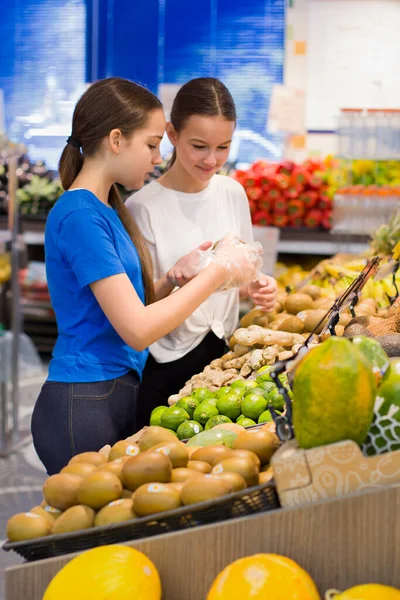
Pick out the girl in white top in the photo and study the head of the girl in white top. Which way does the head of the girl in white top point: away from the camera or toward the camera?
toward the camera

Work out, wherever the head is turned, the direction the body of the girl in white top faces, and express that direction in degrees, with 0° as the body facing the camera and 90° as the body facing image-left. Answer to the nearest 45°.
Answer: approximately 315°

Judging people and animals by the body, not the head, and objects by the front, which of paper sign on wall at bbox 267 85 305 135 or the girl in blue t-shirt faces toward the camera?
the paper sign on wall

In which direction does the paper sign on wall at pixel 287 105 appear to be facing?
toward the camera

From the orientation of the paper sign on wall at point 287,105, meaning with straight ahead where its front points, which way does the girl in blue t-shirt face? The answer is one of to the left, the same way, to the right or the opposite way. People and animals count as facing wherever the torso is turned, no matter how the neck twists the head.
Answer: to the left

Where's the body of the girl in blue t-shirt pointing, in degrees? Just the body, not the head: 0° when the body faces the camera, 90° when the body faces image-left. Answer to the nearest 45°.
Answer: approximately 270°

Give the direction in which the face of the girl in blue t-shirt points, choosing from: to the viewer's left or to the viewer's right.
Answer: to the viewer's right

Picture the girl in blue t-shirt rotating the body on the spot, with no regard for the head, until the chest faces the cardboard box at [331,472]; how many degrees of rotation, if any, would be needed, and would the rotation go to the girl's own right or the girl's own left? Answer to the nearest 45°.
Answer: approximately 90° to the girl's own right

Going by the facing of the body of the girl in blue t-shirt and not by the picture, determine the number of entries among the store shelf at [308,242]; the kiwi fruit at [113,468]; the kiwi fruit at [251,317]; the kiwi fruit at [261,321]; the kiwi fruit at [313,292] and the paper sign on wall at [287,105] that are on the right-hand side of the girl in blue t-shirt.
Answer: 1

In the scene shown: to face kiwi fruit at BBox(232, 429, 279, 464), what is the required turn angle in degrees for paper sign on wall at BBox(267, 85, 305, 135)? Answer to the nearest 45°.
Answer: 0° — it already faces it

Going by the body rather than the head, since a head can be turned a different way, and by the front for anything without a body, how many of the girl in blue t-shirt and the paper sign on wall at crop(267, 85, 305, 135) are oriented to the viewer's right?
1

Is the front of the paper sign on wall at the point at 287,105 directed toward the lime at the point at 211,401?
yes

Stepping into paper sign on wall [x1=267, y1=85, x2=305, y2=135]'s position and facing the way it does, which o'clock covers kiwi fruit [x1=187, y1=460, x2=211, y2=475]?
The kiwi fruit is roughly at 12 o'clock from the paper sign on wall.
